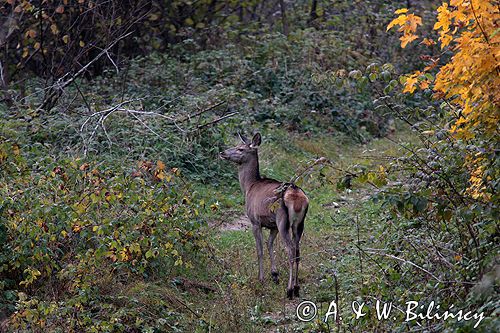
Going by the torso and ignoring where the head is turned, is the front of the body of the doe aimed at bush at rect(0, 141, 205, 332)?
no

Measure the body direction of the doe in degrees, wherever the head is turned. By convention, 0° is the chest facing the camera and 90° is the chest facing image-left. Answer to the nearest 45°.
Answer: approximately 135°
